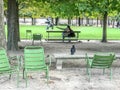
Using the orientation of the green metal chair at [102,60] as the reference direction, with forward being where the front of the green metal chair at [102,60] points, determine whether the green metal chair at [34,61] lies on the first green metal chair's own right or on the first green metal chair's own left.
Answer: on the first green metal chair's own left

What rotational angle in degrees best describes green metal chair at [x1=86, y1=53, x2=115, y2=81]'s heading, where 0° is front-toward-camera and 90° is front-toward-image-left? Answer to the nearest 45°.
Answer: approximately 135°
